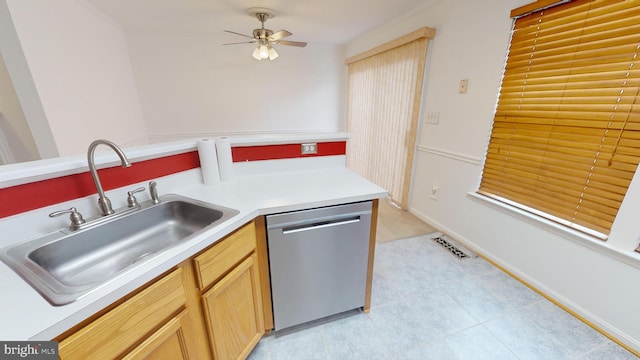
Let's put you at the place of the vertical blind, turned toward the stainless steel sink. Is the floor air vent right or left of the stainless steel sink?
left

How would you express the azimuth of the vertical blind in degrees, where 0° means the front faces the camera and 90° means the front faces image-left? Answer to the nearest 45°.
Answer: approximately 45°

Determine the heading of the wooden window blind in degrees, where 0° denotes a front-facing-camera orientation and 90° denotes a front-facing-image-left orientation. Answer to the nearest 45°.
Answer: approximately 45°

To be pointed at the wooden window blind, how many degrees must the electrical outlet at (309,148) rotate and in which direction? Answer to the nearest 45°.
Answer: approximately 90° to its left

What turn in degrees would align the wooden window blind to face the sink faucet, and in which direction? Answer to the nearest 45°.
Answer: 0° — it already faces it

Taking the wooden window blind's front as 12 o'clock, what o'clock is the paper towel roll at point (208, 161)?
The paper towel roll is roughly at 12 o'clock from the wooden window blind.

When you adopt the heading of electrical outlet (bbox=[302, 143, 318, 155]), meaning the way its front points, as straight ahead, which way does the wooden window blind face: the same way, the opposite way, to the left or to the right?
to the right

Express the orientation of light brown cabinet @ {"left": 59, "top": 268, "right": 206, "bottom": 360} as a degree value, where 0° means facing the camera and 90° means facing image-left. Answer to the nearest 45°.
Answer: approximately 315°

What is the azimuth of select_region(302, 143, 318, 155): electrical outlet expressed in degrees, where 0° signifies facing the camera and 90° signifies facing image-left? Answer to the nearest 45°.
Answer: approximately 0°
